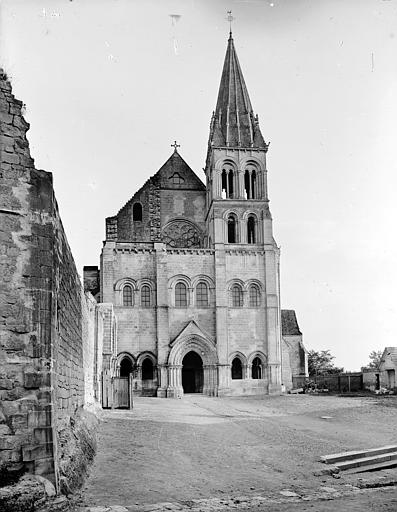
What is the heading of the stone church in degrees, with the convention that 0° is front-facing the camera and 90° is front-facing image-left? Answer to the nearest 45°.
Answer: approximately 0°

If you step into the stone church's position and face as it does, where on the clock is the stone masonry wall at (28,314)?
The stone masonry wall is roughly at 12 o'clock from the stone church.

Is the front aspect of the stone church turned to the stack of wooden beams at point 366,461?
yes

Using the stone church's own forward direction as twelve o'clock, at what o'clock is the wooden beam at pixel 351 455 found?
The wooden beam is roughly at 12 o'clock from the stone church.
